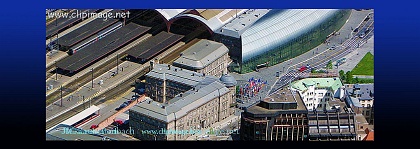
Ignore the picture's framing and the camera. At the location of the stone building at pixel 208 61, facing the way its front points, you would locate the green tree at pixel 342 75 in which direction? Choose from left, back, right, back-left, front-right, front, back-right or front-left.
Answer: front-left

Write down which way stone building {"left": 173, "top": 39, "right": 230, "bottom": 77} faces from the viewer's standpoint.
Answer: facing the viewer and to the right of the viewer

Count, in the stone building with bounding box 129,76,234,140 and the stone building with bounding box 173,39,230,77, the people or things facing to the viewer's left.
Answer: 0
